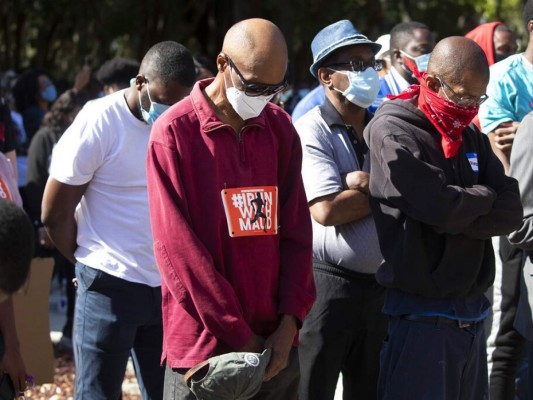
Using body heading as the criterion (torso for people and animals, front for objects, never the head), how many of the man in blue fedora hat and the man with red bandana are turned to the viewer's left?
0

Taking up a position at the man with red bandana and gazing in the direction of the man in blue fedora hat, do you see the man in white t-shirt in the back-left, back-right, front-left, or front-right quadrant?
front-left

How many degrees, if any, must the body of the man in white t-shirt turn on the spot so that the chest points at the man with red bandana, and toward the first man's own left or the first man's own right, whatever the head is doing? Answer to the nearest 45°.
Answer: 0° — they already face them

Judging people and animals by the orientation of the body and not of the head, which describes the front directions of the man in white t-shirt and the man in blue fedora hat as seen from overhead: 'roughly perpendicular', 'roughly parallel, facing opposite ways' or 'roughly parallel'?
roughly parallel

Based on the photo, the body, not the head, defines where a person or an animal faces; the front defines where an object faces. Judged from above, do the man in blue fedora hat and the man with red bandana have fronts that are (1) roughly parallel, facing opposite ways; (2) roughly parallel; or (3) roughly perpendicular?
roughly parallel

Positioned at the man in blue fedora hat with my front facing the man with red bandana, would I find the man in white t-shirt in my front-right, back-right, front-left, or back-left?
back-right

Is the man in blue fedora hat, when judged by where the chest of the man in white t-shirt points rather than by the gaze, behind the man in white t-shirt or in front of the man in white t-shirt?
in front

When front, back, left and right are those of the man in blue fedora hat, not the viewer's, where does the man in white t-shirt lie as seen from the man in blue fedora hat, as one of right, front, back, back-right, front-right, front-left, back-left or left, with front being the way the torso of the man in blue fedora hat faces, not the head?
back-right

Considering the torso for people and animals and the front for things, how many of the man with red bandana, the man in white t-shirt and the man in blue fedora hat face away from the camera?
0

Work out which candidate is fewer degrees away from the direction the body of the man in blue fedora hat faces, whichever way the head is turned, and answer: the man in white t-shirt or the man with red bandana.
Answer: the man with red bandana

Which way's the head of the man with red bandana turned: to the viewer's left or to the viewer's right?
to the viewer's right

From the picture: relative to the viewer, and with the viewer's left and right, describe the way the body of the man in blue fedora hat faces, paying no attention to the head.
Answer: facing the viewer and to the right of the viewer

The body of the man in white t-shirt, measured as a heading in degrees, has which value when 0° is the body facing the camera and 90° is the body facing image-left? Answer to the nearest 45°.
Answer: approximately 315°

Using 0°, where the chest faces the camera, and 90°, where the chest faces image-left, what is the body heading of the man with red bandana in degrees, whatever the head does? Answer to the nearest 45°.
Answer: approximately 315°
